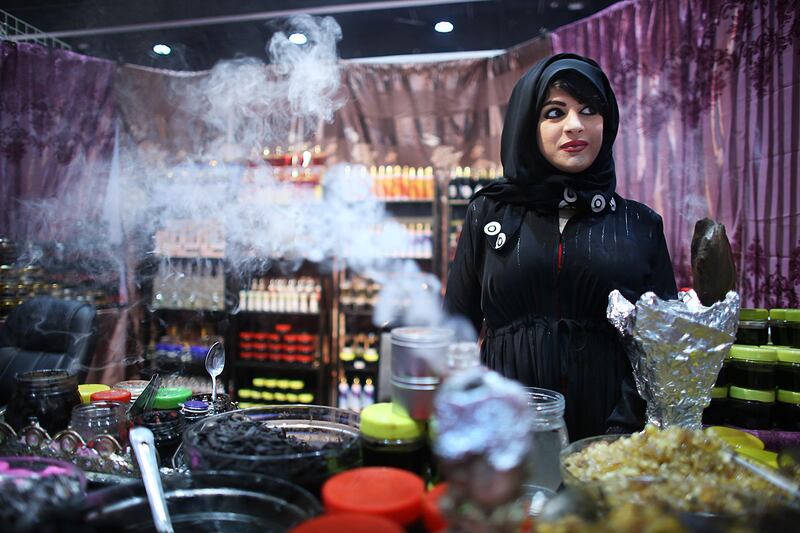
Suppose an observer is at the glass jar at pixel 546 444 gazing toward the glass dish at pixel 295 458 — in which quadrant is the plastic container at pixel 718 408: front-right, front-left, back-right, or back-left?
back-right

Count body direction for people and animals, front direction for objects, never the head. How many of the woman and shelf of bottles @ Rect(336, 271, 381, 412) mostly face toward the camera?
2

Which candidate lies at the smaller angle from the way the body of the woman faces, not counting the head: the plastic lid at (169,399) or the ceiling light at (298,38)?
the plastic lid

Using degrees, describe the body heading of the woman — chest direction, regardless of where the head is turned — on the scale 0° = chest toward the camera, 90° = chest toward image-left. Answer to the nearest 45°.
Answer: approximately 0°

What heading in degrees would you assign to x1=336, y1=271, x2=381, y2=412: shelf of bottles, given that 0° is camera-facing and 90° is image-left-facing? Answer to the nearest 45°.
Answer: approximately 0°
